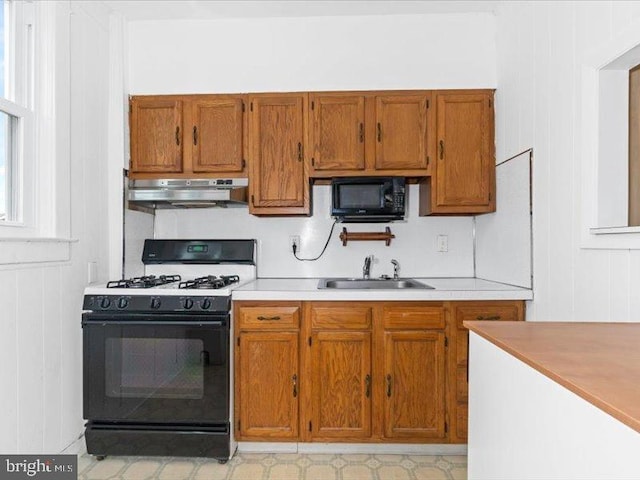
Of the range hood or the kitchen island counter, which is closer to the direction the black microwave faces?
the kitchen island counter

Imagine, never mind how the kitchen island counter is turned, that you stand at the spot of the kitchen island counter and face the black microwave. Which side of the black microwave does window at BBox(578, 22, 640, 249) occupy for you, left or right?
right

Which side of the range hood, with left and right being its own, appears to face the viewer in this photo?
front

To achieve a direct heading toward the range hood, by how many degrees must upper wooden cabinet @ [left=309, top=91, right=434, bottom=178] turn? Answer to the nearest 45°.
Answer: approximately 90° to its right

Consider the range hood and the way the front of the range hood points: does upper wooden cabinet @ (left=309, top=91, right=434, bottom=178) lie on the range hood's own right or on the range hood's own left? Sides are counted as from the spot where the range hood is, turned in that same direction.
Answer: on the range hood's own left

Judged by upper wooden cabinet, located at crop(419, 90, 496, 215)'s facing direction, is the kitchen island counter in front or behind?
in front

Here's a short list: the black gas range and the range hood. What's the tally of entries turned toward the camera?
2

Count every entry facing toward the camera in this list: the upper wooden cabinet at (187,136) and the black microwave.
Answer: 2

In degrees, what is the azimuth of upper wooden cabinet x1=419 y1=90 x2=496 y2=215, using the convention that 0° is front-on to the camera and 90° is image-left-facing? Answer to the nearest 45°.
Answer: approximately 0°

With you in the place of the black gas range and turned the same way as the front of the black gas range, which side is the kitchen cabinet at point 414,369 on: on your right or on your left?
on your left

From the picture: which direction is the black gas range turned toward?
toward the camera

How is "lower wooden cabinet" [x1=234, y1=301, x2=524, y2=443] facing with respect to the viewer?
toward the camera

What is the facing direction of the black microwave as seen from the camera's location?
facing the viewer

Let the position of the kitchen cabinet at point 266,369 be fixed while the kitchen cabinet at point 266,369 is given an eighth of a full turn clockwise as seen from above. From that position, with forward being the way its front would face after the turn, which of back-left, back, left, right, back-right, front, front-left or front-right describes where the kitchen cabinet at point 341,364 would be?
back-left
